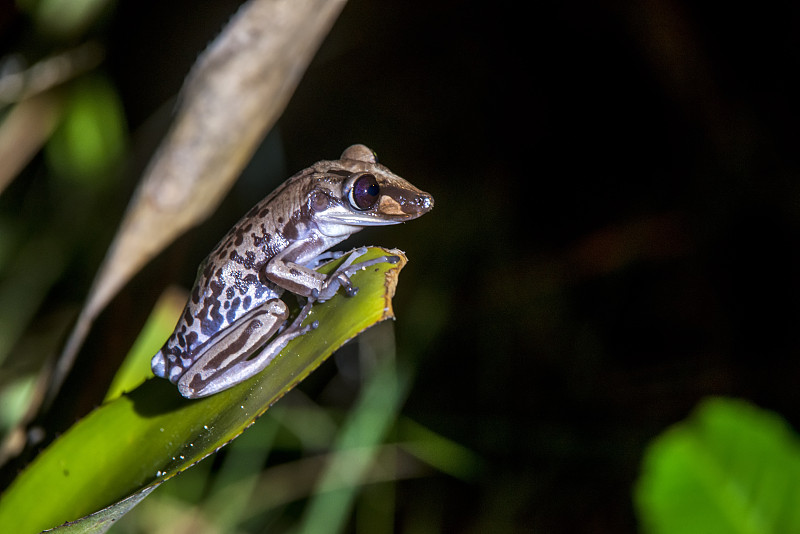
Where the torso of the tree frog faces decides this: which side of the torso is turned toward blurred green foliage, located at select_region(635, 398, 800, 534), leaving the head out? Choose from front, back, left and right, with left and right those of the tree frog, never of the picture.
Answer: front

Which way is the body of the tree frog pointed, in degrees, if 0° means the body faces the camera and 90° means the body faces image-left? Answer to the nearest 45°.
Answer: approximately 270°
